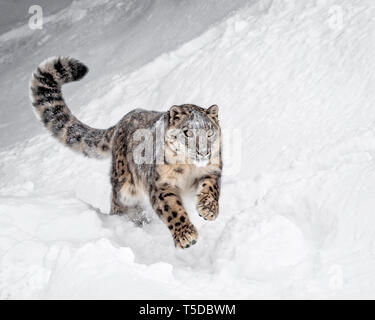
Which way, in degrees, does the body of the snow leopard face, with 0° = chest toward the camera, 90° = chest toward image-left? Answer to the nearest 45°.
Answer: approximately 315°
